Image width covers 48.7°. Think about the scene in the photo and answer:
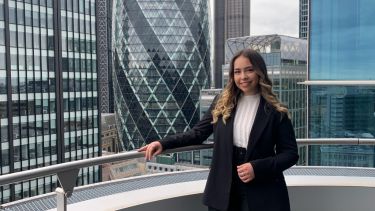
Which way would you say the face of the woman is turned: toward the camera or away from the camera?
toward the camera

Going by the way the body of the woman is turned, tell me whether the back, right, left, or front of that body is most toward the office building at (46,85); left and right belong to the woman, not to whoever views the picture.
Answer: back

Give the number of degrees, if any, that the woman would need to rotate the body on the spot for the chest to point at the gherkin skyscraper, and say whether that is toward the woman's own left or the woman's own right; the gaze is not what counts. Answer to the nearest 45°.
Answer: approximately 180°

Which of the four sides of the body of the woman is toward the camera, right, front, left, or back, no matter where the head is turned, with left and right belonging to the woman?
front

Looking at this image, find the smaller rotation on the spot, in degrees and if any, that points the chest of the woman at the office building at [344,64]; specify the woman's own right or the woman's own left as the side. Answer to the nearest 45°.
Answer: approximately 180°
